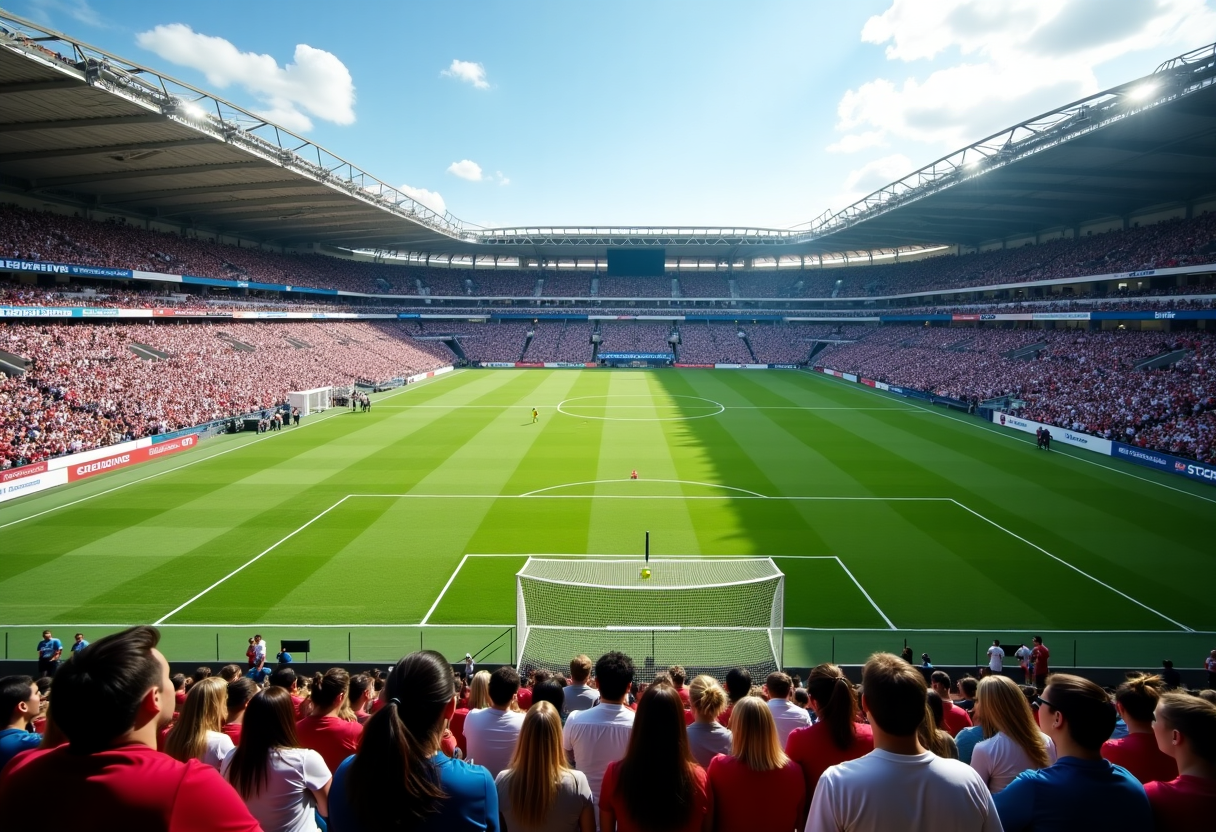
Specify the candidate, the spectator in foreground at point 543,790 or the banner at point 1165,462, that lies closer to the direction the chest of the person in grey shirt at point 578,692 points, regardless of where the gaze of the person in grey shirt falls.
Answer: the banner

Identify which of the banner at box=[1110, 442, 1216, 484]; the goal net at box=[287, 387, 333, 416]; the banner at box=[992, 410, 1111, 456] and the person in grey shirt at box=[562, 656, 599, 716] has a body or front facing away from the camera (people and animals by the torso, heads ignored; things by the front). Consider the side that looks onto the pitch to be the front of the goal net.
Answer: the person in grey shirt

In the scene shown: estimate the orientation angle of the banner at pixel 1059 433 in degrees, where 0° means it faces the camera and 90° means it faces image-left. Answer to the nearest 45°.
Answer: approximately 45°

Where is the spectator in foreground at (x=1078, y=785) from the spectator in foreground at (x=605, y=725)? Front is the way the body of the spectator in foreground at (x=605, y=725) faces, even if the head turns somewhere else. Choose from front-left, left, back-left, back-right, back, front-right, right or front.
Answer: back-right

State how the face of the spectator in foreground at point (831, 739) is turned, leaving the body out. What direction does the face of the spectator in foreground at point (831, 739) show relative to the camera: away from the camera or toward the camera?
away from the camera

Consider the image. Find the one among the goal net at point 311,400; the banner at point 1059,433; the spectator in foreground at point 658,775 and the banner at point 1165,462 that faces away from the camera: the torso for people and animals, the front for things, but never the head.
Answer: the spectator in foreground

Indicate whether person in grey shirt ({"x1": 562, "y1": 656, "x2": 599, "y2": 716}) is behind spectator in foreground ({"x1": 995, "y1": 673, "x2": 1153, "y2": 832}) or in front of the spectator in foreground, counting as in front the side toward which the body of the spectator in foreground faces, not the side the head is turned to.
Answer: in front

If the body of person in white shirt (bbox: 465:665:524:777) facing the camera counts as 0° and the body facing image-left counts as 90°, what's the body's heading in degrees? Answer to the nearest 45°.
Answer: approximately 180°

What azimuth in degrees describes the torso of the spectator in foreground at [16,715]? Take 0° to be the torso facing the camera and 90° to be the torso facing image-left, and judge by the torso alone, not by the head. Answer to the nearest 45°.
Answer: approximately 225°

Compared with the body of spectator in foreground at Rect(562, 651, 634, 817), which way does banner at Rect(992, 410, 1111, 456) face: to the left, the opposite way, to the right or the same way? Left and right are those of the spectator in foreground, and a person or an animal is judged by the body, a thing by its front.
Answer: to the left

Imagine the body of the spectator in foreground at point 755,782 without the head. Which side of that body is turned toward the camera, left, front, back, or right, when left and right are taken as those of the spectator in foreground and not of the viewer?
back

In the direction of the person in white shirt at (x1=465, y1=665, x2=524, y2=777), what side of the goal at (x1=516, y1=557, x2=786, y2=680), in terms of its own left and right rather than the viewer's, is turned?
back

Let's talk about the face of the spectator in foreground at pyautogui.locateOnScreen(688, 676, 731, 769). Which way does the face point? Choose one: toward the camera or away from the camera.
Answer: away from the camera

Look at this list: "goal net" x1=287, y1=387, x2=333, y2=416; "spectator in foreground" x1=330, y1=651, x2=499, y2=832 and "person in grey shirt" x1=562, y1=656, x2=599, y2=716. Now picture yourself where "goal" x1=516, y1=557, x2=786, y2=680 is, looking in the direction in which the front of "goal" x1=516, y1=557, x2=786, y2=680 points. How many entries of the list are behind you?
2

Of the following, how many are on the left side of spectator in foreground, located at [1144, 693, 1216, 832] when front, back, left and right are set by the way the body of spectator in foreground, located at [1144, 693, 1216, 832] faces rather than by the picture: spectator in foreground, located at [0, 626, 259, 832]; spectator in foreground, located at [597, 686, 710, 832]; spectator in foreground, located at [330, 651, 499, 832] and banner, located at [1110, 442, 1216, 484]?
3

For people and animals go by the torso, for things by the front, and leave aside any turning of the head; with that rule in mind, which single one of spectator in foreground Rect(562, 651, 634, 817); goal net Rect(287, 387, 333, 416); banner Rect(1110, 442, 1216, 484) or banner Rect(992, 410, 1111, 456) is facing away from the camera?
the spectator in foreground

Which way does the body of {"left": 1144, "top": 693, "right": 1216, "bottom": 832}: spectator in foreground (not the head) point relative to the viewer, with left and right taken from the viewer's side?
facing away from the viewer and to the left of the viewer

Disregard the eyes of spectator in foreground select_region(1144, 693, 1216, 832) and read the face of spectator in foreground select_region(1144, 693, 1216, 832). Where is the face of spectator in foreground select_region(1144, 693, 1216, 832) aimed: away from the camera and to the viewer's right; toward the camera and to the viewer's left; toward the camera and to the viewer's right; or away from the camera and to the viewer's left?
away from the camera and to the viewer's left

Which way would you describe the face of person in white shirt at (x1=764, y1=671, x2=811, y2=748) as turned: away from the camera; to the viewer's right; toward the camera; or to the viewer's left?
away from the camera
